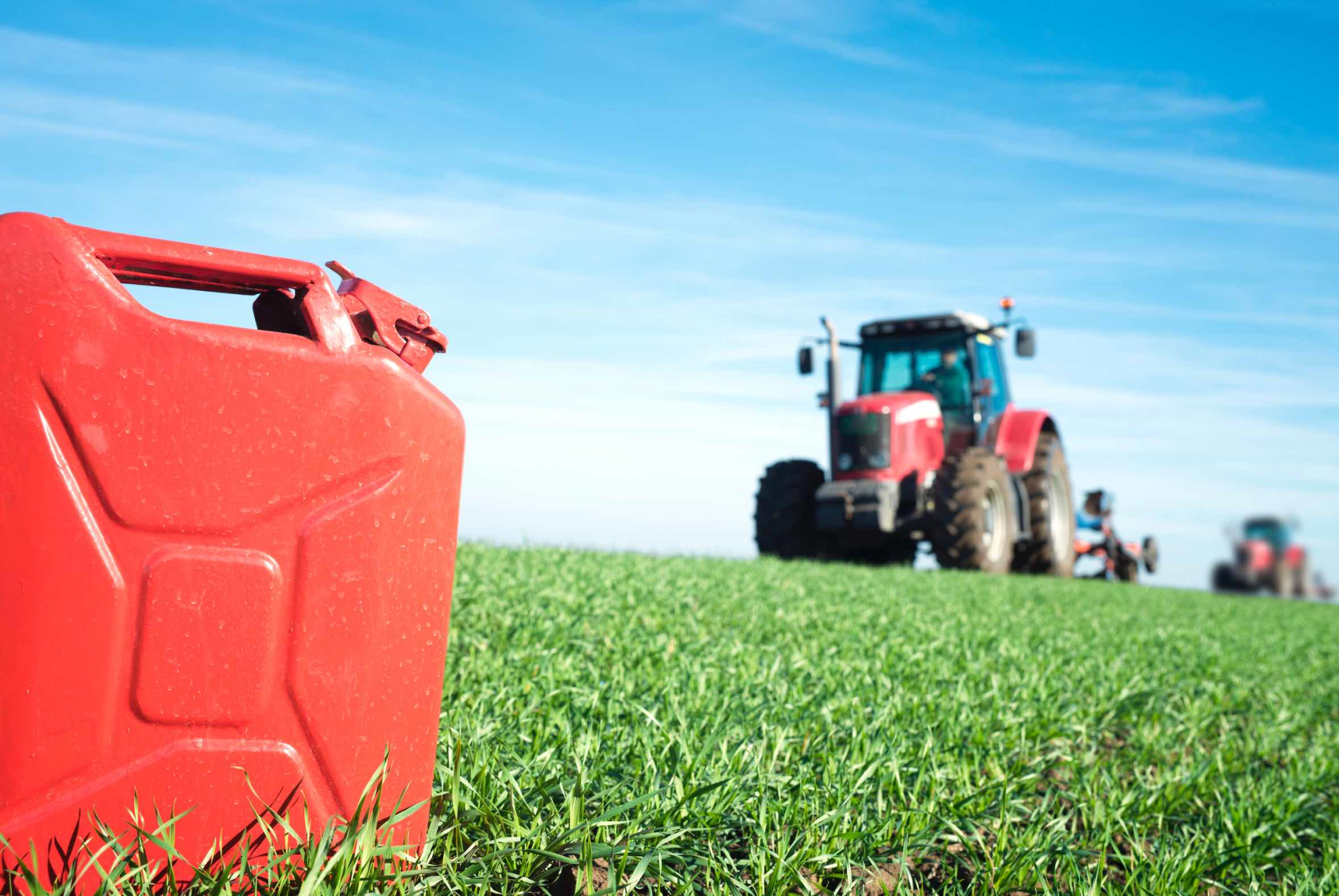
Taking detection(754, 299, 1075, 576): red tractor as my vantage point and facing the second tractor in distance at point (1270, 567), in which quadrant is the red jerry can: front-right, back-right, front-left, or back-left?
back-right

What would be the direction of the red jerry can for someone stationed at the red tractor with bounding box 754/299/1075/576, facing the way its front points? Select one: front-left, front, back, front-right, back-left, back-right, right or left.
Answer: front-left

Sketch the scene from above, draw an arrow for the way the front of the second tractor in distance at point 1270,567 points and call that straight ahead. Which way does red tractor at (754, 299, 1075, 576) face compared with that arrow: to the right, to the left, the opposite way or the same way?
the same way

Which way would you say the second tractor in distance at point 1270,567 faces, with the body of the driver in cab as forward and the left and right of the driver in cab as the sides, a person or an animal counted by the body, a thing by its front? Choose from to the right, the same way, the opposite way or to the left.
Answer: the same way

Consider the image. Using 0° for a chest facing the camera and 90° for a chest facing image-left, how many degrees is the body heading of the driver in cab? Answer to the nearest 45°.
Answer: approximately 45°

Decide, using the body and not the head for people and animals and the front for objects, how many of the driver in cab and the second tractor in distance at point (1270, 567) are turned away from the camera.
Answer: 0

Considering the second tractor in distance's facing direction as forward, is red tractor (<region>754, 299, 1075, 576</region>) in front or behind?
in front

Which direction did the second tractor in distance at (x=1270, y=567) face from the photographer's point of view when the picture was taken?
facing the viewer and to the left of the viewer

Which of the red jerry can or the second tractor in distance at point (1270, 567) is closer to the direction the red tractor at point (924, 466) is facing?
the red jerry can

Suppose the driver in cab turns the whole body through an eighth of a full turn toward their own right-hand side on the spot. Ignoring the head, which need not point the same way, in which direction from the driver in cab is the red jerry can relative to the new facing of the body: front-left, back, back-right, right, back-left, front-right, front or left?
left
